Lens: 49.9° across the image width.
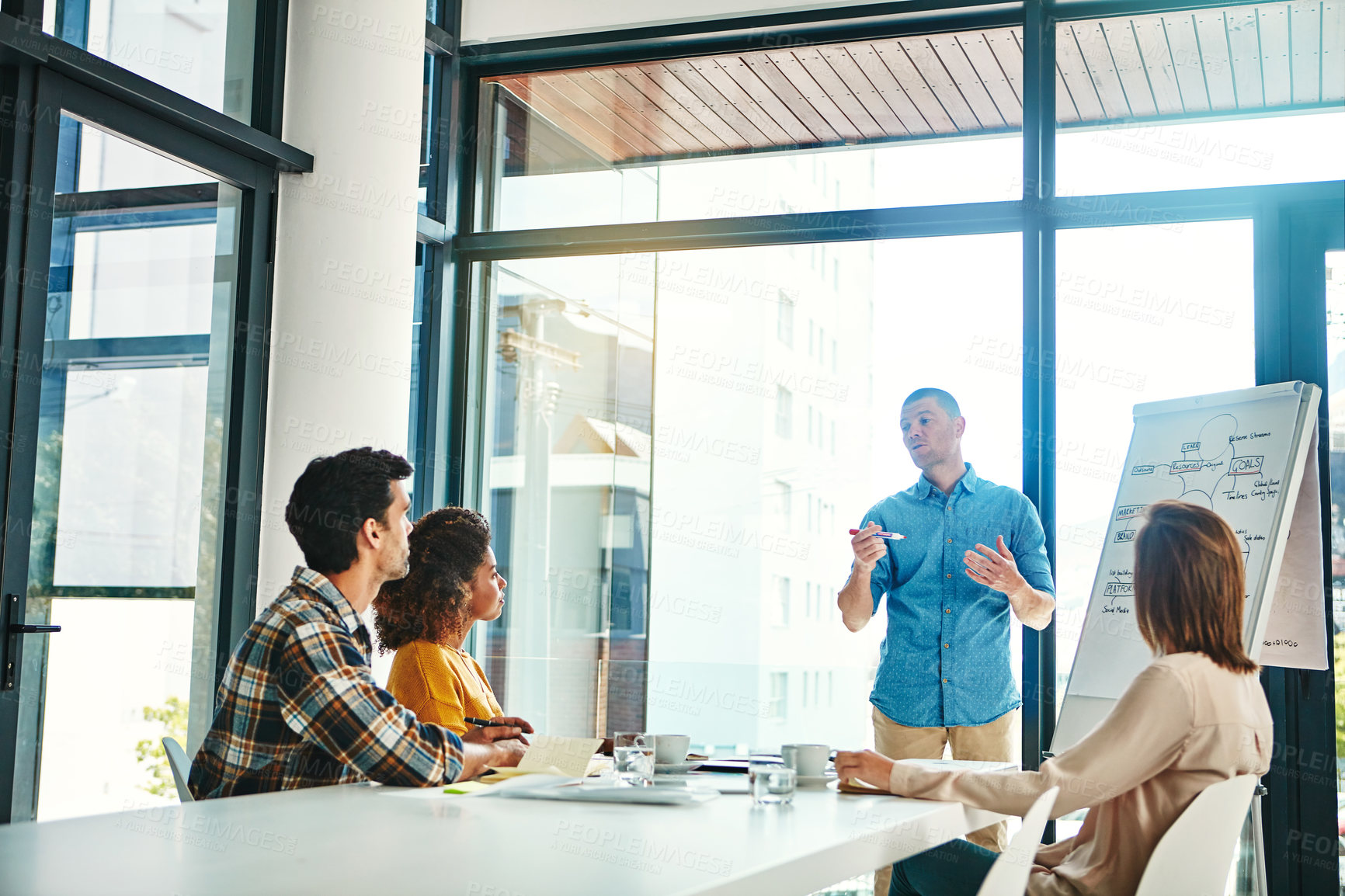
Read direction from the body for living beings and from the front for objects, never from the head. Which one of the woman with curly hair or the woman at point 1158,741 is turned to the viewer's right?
the woman with curly hair

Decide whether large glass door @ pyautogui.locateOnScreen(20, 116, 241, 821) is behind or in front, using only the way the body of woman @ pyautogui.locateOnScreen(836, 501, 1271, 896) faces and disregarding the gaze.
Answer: in front

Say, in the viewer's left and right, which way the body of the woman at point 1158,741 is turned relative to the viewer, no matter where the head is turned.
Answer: facing away from the viewer and to the left of the viewer

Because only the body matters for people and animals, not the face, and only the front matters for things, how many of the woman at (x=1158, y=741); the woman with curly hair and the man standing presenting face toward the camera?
1

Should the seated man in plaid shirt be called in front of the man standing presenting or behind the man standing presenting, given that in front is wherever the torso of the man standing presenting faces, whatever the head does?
in front

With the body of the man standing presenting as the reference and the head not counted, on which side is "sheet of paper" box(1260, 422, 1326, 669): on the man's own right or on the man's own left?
on the man's own left

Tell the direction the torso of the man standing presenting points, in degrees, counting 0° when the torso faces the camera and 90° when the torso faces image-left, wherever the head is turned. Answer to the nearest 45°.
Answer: approximately 0°

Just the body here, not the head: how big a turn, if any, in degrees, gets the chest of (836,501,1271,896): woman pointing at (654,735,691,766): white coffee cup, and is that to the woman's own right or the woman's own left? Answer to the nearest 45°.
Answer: approximately 45° to the woman's own left

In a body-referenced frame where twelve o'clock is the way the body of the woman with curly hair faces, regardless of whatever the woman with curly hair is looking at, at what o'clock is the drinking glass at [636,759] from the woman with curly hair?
The drinking glass is roughly at 2 o'clock from the woman with curly hair.

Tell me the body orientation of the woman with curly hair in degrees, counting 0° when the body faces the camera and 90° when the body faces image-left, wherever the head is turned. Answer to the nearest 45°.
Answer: approximately 270°

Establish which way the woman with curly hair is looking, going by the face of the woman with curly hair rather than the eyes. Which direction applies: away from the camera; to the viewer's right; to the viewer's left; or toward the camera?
to the viewer's right
